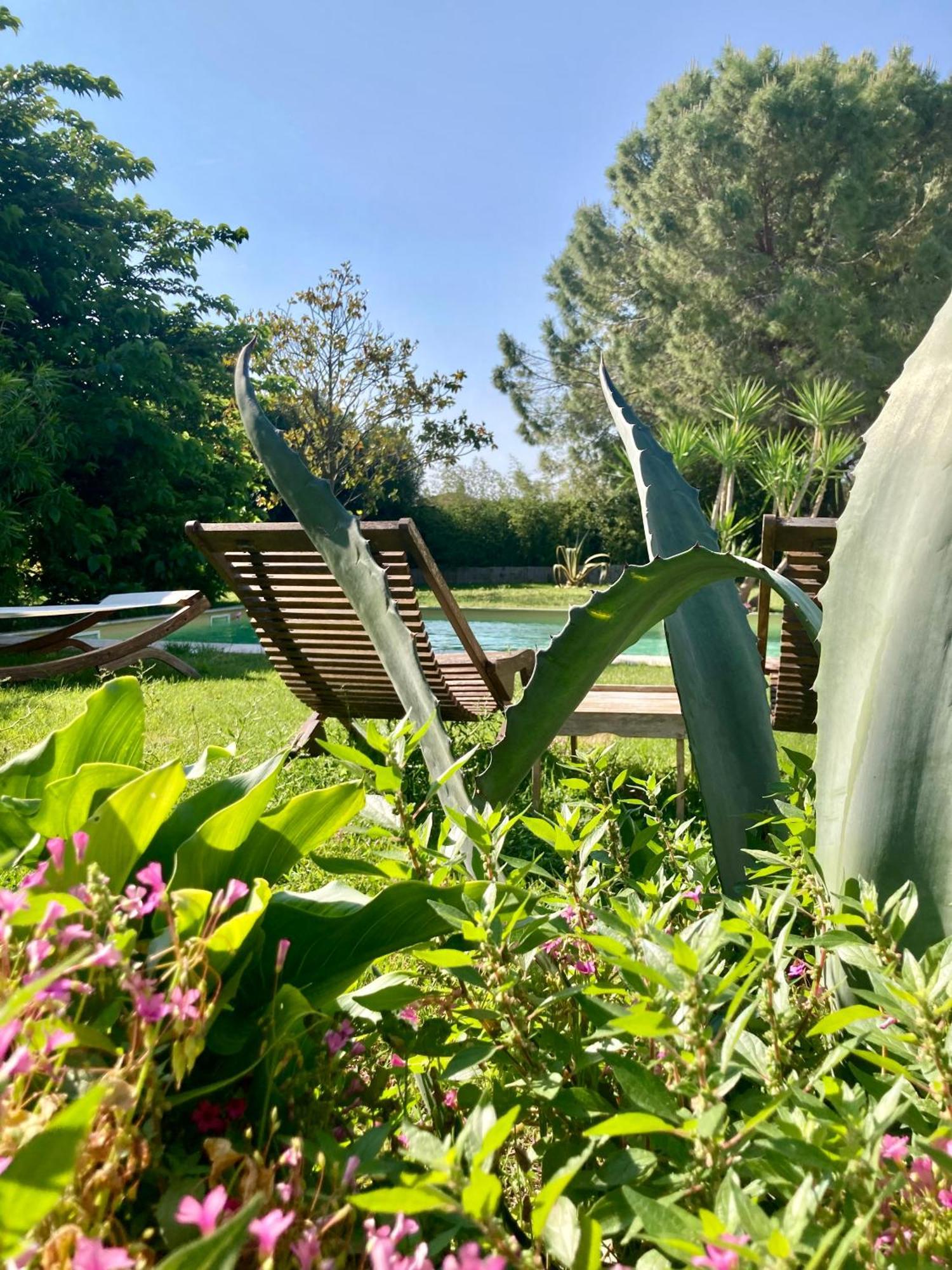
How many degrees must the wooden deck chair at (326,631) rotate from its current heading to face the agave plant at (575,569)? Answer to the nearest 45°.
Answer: approximately 45° to its left

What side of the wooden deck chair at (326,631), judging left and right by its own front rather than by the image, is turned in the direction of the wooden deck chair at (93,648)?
left

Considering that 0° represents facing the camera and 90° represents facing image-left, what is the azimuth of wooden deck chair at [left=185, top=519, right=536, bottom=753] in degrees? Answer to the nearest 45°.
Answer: approximately 225°

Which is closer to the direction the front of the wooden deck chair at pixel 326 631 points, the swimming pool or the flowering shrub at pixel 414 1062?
the swimming pool

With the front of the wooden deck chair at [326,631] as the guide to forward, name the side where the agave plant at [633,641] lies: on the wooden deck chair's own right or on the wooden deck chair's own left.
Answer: on the wooden deck chair's own right

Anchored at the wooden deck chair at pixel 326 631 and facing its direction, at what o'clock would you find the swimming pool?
The swimming pool is roughly at 11 o'clock from the wooden deck chair.

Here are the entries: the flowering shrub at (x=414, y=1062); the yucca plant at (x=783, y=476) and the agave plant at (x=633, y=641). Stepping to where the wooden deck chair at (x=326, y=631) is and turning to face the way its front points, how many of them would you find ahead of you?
1

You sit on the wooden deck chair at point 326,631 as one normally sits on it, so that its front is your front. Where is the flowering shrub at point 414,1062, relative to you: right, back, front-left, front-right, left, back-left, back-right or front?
back-right

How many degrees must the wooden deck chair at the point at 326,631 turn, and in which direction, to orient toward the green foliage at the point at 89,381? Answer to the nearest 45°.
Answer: approximately 45° to its left

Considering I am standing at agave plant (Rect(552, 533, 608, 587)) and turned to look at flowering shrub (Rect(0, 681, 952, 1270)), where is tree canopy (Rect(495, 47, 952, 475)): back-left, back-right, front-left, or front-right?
back-left
